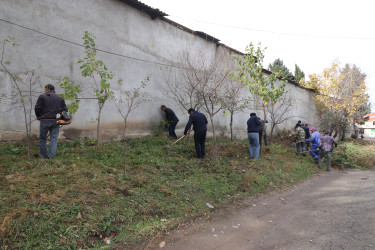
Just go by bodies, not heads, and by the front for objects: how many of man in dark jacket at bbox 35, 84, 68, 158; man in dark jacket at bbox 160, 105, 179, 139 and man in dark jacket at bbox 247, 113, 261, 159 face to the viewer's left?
1

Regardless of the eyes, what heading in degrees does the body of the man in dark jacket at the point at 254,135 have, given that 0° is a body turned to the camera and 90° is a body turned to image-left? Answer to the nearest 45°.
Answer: approximately 180°

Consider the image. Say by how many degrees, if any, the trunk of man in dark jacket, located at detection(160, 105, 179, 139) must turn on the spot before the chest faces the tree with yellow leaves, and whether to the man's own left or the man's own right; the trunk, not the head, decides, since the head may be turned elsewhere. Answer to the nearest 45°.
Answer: approximately 135° to the man's own right

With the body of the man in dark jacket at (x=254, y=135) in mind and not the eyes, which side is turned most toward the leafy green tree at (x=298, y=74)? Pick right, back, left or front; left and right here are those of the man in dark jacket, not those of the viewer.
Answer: front

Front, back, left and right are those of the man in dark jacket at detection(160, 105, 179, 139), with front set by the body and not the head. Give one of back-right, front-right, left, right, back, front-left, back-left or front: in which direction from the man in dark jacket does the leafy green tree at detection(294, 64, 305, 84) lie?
back-right

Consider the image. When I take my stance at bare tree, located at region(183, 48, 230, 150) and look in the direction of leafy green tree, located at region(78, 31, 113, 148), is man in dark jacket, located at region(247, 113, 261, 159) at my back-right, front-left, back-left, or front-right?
back-left

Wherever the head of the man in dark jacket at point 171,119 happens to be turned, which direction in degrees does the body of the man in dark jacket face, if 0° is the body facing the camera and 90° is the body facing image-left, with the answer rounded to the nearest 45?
approximately 90°

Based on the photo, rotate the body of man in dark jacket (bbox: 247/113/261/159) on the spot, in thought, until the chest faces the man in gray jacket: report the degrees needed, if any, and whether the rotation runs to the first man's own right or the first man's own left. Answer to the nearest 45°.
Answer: approximately 45° to the first man's own right

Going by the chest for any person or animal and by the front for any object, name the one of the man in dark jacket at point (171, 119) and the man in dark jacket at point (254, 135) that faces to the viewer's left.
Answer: the man in dark jacket at point (171, 119)

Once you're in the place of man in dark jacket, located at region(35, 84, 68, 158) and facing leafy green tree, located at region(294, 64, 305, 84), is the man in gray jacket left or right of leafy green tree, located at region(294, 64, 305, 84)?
right

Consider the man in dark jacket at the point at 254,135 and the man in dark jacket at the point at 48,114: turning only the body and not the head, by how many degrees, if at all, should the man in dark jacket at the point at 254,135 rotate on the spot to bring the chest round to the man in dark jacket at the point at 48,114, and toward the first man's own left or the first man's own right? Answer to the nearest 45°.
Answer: approximately 135° to the first man's own left
